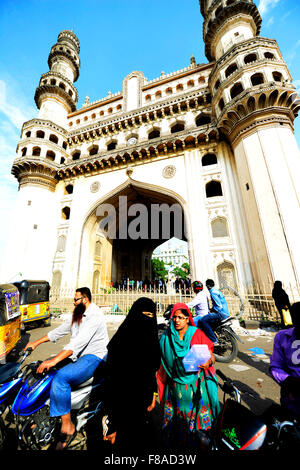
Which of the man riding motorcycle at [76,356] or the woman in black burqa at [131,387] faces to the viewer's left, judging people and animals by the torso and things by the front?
the man riding motorcycle

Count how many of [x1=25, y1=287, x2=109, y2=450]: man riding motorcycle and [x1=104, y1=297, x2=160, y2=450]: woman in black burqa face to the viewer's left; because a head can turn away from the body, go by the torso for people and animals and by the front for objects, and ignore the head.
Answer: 1

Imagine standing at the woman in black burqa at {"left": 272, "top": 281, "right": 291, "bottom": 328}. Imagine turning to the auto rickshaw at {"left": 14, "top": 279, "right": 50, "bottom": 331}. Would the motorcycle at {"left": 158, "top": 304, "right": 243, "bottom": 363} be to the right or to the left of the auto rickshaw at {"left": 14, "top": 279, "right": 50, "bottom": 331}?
left

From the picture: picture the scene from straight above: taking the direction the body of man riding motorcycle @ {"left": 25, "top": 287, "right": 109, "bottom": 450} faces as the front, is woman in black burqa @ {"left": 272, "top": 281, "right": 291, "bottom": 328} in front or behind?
behind

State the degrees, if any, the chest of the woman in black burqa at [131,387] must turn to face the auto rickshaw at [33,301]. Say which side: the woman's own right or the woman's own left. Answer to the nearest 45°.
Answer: approximately 180°

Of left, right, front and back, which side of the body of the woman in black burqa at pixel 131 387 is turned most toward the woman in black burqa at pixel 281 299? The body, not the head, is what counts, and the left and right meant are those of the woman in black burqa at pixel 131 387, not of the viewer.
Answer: left

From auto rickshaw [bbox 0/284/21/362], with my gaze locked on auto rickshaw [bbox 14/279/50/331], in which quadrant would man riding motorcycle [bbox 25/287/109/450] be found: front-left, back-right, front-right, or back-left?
back-right

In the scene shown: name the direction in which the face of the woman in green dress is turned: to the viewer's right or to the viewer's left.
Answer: to the viewer's left

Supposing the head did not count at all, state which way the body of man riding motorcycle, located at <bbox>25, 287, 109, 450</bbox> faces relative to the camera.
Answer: to the viewer's left
